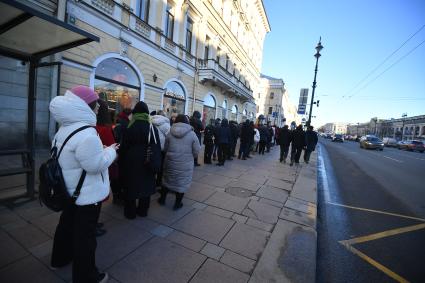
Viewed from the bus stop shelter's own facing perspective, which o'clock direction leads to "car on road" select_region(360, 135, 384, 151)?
The car on road is roughly at 10 o'clock from the bus stop shelter.

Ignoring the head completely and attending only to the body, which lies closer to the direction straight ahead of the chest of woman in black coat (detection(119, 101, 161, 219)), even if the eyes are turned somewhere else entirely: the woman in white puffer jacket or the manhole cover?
the manhole cover

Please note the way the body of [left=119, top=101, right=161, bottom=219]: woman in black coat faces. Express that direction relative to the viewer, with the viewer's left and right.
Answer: facing away from the viewer and to the right of the viewer

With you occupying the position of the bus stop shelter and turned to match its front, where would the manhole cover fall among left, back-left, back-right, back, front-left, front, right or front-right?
front-left

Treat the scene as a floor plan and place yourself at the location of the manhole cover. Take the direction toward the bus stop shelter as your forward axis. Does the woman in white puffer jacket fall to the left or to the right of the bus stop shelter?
left

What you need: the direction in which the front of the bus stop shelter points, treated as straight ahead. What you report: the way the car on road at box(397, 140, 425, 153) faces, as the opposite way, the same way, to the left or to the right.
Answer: to the left

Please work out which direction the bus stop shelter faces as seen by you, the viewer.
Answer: facing the viewer and to the right of the viewer

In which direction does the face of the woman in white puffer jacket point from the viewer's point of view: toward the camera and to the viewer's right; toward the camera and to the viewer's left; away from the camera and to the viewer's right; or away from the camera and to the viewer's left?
away from the camera and to the viewer's right

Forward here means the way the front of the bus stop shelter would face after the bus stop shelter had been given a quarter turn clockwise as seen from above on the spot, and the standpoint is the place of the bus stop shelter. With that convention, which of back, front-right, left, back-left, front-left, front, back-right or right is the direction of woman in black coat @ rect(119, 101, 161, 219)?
left

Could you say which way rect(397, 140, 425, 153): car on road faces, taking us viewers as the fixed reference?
facing away from the viewer and to the left of the viewer

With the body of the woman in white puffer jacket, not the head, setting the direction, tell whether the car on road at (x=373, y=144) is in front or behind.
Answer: in front

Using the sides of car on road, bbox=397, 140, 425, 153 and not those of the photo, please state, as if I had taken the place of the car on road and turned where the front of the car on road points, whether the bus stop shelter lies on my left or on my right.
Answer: on my left
